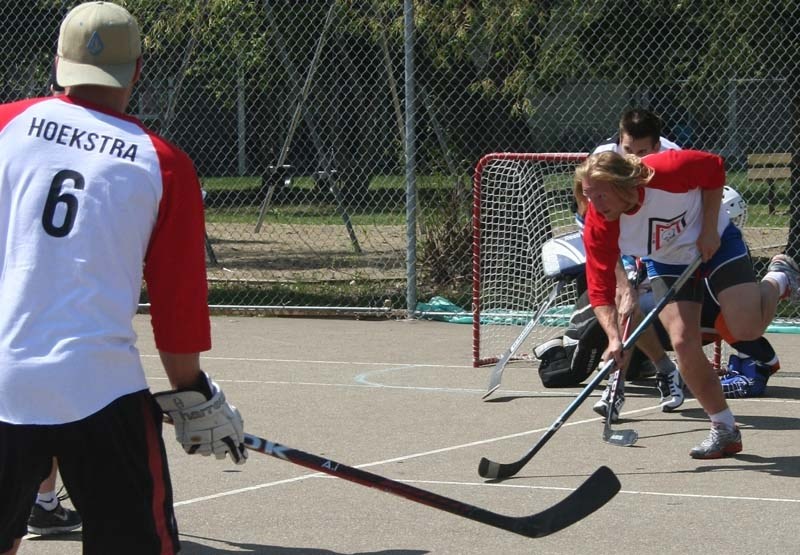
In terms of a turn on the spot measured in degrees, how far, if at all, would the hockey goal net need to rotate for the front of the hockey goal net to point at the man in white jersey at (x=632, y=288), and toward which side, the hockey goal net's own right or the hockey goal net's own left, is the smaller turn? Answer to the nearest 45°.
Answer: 0° — it already faces them

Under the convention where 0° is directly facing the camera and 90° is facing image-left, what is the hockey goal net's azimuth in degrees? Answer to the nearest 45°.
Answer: approximately 0°

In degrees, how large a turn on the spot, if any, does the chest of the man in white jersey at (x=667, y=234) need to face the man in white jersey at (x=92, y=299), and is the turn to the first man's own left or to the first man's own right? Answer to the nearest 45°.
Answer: approximately 45° to the first man's own left

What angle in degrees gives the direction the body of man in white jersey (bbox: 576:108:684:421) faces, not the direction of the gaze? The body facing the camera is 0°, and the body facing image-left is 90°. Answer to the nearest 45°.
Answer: approximately 0°

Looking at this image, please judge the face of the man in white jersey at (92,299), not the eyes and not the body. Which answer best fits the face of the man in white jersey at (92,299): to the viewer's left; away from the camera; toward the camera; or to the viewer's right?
away from the camera

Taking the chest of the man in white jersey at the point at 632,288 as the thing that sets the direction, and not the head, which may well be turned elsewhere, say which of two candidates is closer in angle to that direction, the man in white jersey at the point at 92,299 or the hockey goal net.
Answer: the man in white jersey

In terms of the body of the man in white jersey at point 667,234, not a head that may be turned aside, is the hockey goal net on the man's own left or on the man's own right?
on the man's own right
